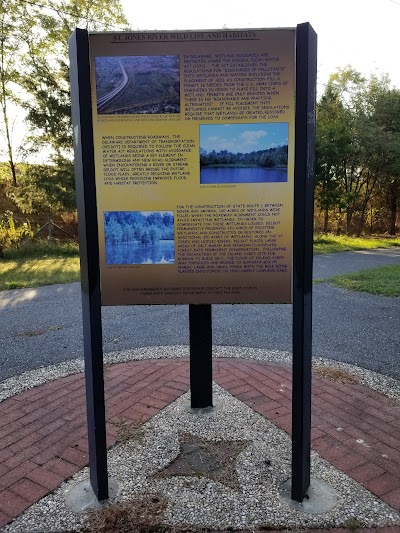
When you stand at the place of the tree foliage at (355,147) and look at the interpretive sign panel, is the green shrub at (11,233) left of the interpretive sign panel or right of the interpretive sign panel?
right

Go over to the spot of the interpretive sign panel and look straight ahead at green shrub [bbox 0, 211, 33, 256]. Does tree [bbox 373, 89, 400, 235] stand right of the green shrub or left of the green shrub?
right

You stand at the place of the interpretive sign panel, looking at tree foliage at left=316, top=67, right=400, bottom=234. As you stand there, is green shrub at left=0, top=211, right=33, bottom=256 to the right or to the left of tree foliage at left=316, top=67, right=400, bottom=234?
left

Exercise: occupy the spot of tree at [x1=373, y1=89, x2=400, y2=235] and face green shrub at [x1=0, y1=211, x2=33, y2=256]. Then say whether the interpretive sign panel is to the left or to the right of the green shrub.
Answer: left

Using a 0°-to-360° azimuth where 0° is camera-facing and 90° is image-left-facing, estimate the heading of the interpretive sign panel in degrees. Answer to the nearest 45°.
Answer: approximately 0°

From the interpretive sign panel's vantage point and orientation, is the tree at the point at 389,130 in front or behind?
behind

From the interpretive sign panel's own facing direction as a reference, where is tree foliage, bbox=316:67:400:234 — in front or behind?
behind

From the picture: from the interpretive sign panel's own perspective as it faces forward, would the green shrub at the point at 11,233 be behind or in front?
behind
